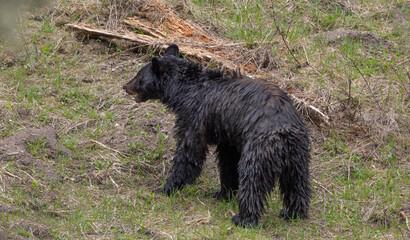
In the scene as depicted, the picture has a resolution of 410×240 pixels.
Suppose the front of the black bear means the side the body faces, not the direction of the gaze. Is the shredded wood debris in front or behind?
in front

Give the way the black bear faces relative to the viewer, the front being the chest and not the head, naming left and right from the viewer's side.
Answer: facing away from the viewer and to the left of the viewer
